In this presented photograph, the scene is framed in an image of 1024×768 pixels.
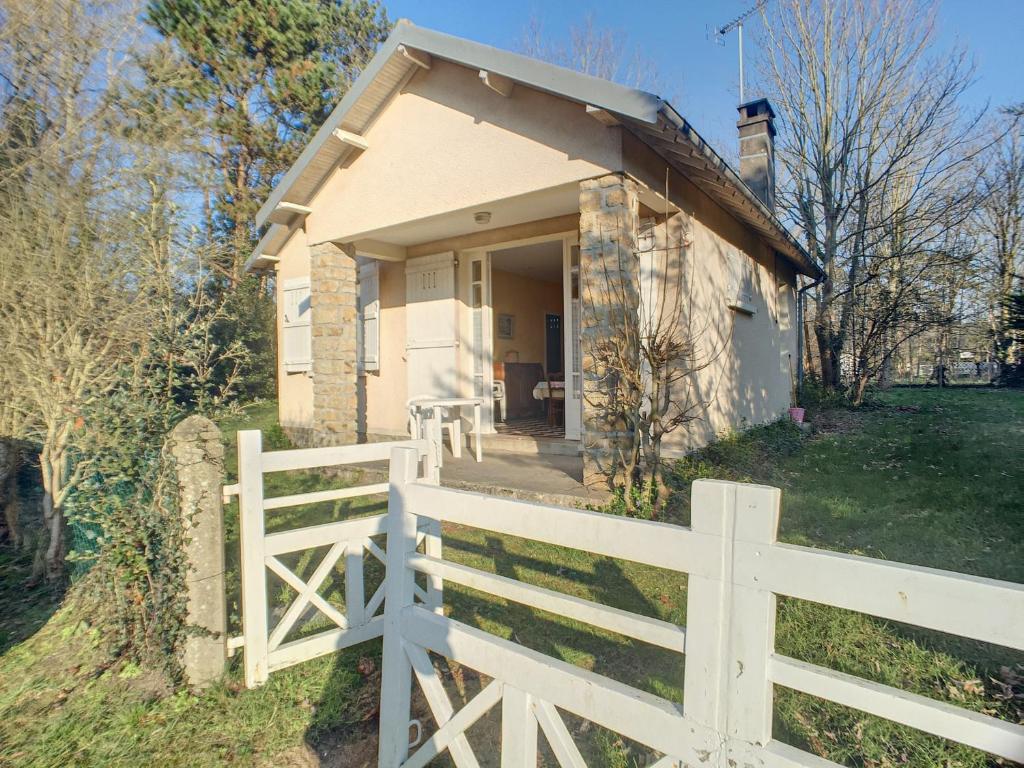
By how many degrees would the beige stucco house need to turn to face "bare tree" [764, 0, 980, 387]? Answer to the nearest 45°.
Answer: approximately 180°

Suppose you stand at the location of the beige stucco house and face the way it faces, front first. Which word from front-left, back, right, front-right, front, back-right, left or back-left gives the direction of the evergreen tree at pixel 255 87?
right

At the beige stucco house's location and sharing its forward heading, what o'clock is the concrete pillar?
The concrete pillar is roughly at 11 o'clock from the beige stucco house.

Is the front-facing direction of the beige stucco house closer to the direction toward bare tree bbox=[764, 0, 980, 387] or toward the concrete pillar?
the concrete pillar

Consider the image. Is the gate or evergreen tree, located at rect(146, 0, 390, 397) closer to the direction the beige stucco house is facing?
the gate

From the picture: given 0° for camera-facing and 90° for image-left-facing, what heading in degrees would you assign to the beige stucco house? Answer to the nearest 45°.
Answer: approximately 45°

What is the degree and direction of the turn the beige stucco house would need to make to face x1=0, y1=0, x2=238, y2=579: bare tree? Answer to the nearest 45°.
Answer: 0° — it already faces it

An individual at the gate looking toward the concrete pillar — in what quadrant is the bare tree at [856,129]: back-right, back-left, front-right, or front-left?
back-right
